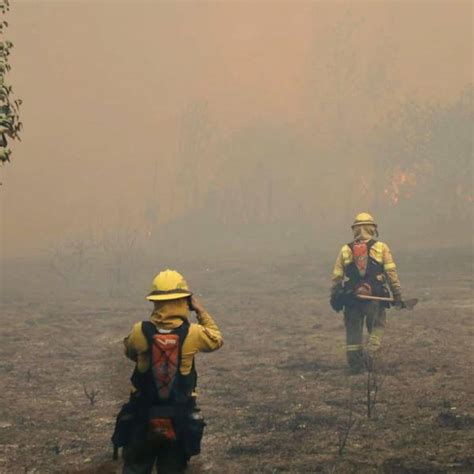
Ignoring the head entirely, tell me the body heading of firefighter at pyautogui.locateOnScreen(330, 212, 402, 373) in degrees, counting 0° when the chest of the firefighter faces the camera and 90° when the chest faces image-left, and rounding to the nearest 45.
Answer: approximately 180°

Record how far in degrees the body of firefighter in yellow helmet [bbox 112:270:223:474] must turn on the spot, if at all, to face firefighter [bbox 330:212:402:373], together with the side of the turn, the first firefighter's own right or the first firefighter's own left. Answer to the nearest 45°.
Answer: approximately 45° to the first firefighter's own right

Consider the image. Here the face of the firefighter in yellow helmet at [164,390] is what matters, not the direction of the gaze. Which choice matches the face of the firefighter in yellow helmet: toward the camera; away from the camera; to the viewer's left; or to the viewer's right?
away from the camera

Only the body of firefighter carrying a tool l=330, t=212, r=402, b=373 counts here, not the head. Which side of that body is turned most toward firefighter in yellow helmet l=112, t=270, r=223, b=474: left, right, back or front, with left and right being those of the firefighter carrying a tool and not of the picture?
back

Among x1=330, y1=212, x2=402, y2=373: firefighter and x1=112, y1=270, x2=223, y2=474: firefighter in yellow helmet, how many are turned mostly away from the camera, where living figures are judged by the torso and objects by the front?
2

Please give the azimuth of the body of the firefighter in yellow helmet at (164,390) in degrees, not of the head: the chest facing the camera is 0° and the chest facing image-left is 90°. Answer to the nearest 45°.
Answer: approximately 180°

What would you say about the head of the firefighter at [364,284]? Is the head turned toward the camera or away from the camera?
away from the camera
